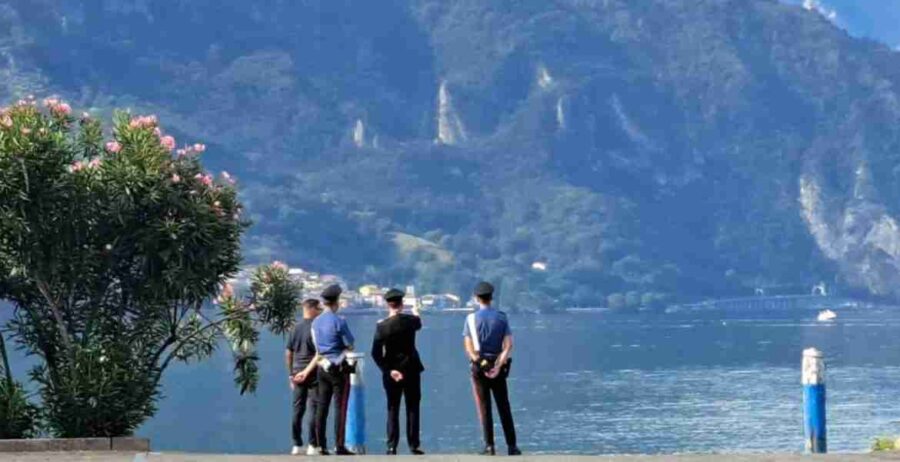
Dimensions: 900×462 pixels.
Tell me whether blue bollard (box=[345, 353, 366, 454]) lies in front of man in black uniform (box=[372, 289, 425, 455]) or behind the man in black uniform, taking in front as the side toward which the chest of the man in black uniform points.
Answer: in front

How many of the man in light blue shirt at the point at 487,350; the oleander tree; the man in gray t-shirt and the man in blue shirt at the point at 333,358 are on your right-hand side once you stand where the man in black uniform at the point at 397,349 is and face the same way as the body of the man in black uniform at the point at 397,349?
1

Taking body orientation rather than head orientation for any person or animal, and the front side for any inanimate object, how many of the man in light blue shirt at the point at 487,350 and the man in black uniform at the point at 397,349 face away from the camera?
2

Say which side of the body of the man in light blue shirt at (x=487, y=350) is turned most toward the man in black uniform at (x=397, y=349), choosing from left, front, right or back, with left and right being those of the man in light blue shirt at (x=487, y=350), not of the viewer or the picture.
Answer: left

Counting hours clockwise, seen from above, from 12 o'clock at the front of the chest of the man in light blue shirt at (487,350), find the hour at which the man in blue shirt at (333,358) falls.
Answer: The man in blue shirt is roughly at 9 o'clock from the man in light blue shirt.

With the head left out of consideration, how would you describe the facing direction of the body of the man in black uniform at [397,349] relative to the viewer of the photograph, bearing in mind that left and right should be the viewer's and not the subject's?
facing away from the viewer

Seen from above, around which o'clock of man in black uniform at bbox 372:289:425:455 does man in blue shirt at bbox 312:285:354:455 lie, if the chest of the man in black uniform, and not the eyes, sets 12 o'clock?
The man in blue shirt is roughly at 9 o'clock from the man in black uniform.

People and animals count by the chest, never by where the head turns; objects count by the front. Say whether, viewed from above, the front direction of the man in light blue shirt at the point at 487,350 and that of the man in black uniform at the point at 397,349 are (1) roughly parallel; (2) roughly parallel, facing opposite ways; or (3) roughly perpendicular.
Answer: roughly parallel

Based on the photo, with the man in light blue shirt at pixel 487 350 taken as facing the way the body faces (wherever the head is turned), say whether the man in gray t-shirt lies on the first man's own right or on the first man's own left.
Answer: on the first man's own left

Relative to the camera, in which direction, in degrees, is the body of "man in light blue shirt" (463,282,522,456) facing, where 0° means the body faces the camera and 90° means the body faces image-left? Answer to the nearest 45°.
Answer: approximately 180°
